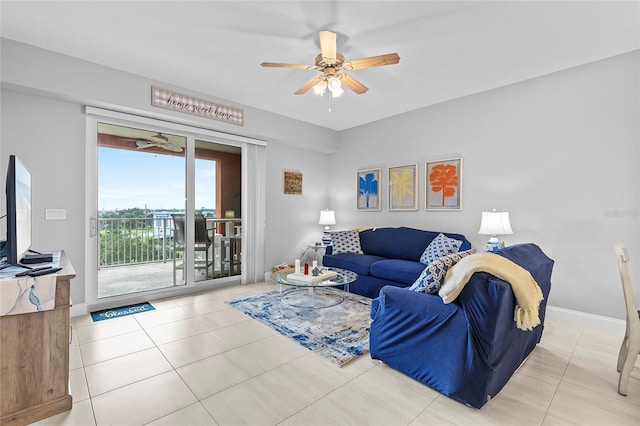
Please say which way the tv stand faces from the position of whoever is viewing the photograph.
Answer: facing to the right of the viewer

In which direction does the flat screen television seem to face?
to the viewer's right

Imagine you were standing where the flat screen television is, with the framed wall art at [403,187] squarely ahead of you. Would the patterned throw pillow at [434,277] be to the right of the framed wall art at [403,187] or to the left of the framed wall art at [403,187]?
right

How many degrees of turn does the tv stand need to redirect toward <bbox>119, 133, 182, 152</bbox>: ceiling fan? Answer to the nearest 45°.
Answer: approximately 45° to its left

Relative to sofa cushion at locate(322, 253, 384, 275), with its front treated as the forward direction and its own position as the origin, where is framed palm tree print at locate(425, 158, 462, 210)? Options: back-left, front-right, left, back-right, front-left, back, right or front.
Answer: back-left

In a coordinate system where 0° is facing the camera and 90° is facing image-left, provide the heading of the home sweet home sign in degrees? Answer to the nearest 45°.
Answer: approximately 315°

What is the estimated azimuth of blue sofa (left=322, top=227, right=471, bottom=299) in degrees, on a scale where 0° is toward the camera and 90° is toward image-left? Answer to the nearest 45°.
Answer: approximately 45°

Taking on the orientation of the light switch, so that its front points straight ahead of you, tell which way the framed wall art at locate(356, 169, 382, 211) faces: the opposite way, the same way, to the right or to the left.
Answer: to the right

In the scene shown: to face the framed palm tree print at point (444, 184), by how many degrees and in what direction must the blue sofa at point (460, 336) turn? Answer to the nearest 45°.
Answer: approximately 45° to its right

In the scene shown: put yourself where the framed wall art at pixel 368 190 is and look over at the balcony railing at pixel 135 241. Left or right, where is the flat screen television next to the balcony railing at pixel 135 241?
left
